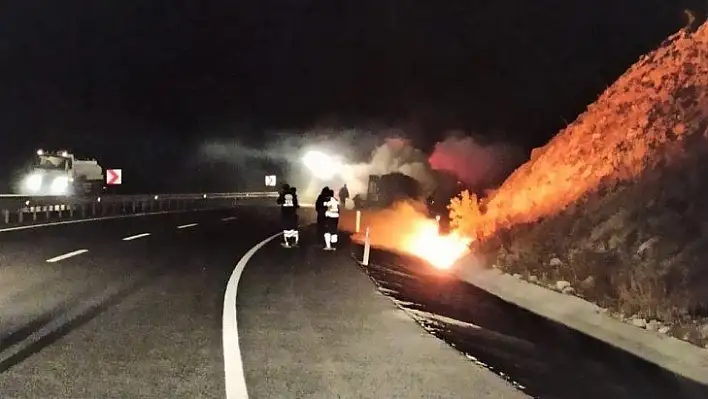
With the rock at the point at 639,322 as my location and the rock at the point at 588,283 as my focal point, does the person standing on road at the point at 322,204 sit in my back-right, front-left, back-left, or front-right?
front-left

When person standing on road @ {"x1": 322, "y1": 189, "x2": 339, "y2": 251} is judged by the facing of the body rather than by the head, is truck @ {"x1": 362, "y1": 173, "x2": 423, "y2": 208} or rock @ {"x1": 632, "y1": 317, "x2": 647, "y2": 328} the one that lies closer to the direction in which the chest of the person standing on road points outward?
the truck

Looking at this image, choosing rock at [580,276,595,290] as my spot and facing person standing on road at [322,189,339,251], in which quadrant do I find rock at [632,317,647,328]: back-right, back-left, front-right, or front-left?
back-left

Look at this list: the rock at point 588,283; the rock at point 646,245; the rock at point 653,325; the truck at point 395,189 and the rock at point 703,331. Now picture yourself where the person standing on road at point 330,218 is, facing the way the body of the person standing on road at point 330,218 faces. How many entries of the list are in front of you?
1

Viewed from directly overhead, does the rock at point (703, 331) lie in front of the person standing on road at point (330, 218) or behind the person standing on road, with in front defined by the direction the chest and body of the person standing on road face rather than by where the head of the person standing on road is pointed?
behind

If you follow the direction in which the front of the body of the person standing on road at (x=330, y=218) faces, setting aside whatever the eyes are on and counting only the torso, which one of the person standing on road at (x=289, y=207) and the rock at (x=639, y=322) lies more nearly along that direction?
the person standing on road

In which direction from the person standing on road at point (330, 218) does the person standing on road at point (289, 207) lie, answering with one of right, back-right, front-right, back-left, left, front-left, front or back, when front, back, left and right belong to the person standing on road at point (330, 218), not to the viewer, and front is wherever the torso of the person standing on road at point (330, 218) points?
left

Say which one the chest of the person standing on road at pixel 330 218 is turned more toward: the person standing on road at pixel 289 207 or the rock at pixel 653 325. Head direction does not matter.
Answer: the person standing on road

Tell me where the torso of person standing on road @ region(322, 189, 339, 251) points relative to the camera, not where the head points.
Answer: away from the camera

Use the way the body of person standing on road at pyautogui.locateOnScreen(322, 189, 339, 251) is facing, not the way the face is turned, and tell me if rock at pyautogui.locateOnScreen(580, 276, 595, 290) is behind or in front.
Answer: behind

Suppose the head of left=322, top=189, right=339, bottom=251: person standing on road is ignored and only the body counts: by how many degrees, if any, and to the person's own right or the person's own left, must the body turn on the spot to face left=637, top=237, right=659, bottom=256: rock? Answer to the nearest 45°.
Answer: approximately 135° to the person's own right

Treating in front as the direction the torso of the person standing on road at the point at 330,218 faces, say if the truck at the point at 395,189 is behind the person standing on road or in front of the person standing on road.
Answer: in front
